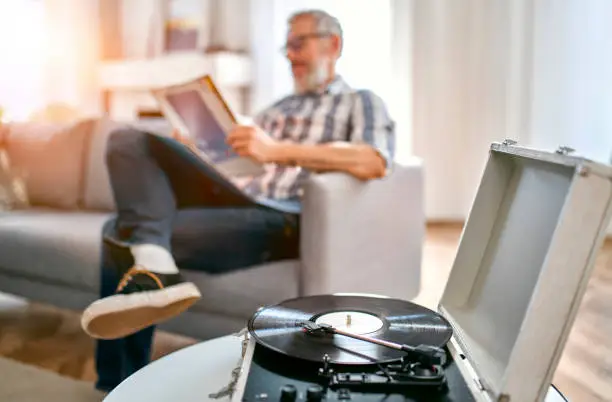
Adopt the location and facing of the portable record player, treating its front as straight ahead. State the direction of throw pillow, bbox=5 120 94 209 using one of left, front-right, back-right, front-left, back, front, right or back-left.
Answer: front-right

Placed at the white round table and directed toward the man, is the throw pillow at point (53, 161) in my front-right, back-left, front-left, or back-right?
front-left

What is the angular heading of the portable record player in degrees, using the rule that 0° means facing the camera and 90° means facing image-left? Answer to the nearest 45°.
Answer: approximately 90°

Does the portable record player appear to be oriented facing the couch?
no

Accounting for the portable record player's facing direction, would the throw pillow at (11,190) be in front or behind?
in front

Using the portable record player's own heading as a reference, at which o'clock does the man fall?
The man is roughly at 2 o'clock from the portable record player.
